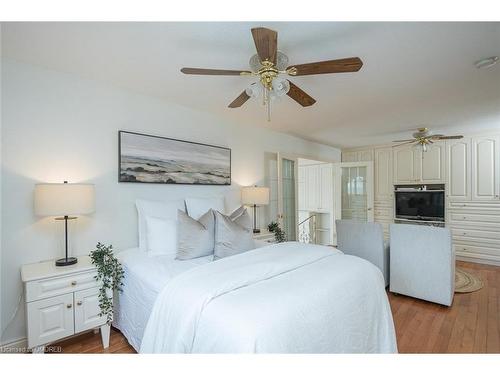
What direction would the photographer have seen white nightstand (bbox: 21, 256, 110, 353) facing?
facing the viewer and to the right of the viewer

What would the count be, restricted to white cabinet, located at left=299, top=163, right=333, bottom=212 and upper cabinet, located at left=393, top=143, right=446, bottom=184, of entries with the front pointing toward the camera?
2

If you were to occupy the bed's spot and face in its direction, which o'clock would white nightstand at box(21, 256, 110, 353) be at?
The white nightstand is roughly at 5 o'clock from the bed.

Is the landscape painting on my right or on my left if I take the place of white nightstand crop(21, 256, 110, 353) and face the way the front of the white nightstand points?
on my left

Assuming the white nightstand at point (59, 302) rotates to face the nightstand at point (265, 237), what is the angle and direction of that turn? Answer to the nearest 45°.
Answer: approximately 45° to its left

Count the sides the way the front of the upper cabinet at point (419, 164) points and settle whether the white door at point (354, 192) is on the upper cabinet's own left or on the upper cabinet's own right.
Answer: on the upper cabinet's own right

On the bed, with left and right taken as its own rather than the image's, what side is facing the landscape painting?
back

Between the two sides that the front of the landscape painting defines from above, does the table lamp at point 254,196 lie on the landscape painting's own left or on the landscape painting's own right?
on the landscape painting's own left

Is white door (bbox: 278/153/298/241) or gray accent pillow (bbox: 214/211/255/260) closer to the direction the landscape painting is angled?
the gray accent pillow

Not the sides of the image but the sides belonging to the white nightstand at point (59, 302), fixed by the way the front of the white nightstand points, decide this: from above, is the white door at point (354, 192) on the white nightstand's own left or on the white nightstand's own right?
on the white nightstand's own left

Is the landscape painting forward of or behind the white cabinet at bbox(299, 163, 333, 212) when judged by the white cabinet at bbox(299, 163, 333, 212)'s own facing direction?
forward

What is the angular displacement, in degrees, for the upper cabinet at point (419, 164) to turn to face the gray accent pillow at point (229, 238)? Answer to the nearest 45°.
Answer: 0° — it already faces it

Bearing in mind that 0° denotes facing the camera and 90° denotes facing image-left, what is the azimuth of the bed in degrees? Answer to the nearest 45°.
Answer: approximately 315°
